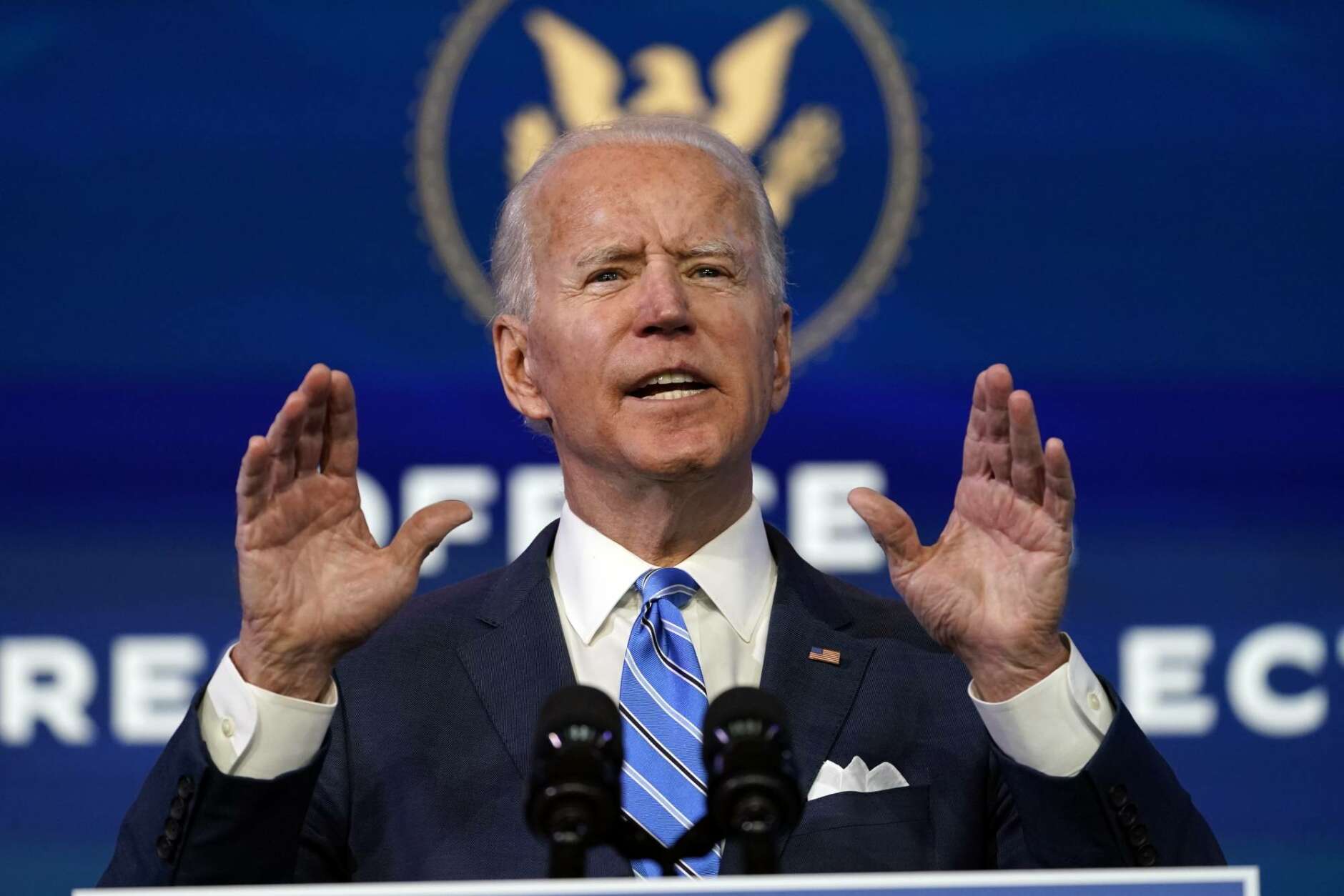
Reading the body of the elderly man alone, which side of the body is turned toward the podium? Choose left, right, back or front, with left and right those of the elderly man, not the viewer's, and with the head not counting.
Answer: front

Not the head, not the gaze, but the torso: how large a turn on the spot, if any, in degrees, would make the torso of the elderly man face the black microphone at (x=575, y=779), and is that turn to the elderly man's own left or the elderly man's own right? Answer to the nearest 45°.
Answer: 0° — they already face it

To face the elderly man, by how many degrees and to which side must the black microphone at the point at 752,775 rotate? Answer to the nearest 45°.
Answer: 0° — it already faces them

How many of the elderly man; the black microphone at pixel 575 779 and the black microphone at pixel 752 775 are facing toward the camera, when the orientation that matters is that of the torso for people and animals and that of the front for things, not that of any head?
1

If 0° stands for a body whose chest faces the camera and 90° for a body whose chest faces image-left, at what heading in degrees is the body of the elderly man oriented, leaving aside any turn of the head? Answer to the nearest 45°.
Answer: approximately 0°

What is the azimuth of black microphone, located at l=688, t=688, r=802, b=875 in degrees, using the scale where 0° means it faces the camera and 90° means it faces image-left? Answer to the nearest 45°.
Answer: approximately 180°

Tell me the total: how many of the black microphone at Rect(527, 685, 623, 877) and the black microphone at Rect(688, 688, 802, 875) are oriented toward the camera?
0

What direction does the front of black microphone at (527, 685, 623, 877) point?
away from the camera

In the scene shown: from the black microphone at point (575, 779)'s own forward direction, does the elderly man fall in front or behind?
in front
